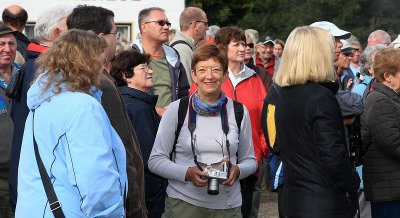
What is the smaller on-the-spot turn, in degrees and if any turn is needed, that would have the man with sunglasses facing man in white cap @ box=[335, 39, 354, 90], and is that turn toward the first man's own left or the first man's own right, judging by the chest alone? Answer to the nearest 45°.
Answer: approximately 90° to the first man's own left

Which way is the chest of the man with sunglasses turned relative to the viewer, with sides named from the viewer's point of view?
facing the viewer and to the right of the viewer

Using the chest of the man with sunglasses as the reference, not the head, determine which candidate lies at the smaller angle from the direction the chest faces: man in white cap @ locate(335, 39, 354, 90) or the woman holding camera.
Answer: the woman holding camera

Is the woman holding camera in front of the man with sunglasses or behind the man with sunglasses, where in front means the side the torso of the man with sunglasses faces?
in front

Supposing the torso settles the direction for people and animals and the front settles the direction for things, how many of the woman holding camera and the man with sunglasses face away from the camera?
0
